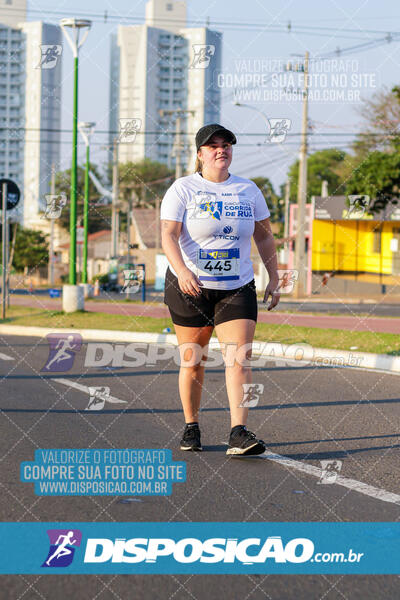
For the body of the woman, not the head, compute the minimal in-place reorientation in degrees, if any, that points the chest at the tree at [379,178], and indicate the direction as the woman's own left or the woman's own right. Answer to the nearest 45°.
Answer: approximately 180°

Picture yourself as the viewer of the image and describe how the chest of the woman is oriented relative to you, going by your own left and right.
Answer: facing the viewer

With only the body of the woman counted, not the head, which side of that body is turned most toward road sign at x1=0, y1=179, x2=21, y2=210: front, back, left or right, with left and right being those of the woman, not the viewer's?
back

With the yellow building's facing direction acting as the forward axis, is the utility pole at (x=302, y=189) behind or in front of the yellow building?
in front

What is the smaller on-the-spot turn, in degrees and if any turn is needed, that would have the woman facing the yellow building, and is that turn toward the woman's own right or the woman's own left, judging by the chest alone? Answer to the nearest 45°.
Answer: approximately 180°

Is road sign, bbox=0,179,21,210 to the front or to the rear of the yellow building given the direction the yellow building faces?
to the front

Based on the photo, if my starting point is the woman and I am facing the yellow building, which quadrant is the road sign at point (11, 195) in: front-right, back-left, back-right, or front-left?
front-left

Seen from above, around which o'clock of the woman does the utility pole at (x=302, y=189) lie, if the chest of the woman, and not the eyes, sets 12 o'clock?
The utility pole is roughly at 6 o'clock from the woman.
